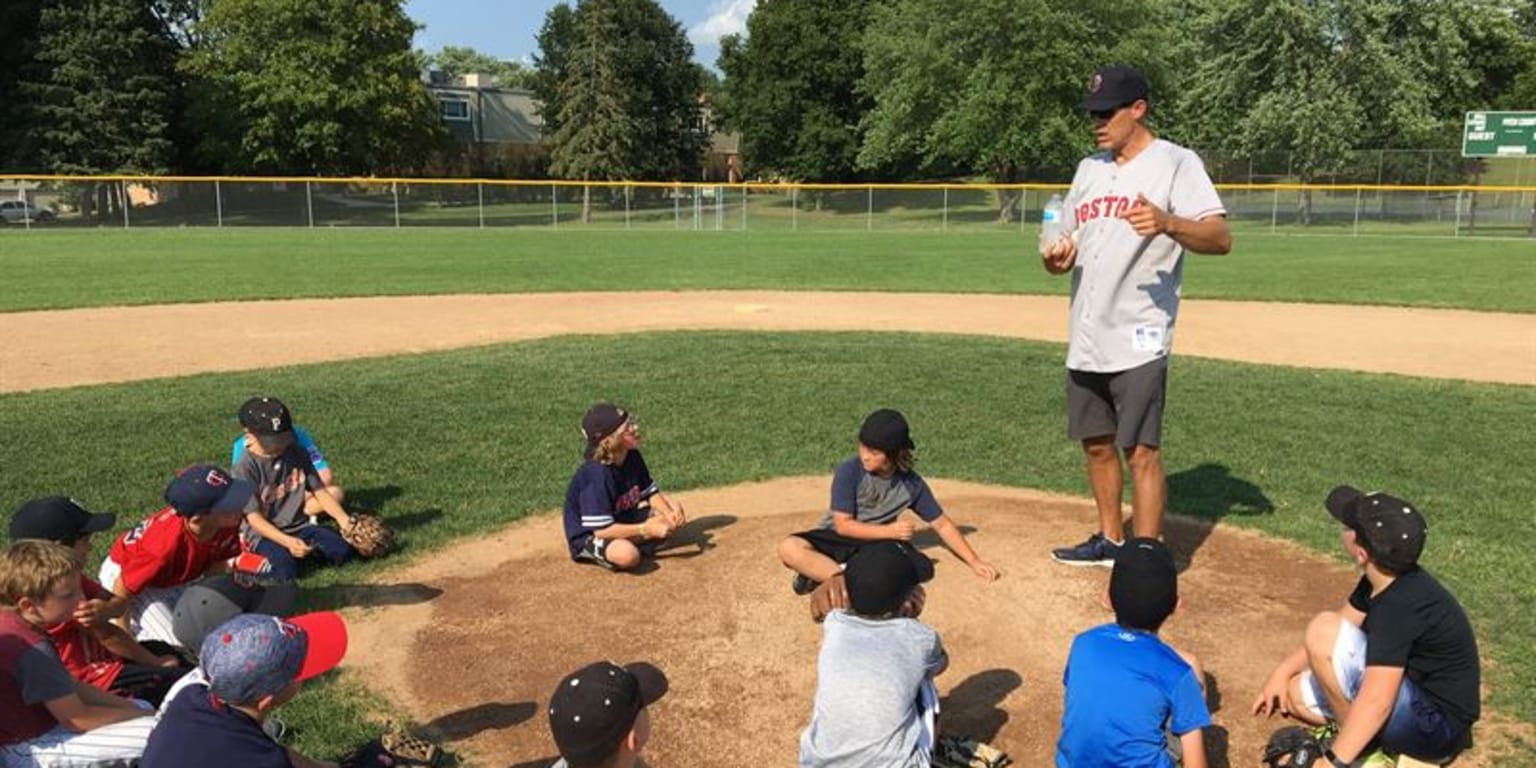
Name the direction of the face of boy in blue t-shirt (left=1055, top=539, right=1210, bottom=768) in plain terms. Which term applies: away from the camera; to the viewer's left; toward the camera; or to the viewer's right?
away from the camera

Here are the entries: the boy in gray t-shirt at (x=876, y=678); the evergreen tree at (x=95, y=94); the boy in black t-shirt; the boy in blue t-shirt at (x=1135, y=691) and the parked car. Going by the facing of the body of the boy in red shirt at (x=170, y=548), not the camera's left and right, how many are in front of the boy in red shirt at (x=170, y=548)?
3

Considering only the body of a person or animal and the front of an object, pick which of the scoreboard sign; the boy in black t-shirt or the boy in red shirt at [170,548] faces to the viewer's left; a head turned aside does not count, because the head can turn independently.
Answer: the boy in black t-shirt

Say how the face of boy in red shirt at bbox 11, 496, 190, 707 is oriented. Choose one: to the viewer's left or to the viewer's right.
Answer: to the viewer's right

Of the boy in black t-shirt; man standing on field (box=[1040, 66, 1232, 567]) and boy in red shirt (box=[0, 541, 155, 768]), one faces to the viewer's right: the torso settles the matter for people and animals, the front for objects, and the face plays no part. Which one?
the boy in red shirt

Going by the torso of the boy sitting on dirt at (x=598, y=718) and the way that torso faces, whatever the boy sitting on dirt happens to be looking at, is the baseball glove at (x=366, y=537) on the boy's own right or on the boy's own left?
on the boy's own left

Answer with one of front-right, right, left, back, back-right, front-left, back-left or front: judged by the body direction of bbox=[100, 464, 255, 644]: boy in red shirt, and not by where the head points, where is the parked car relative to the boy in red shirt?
back-left

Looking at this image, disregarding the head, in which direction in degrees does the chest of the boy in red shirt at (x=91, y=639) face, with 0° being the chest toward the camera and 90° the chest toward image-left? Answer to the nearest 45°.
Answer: approximately 270°

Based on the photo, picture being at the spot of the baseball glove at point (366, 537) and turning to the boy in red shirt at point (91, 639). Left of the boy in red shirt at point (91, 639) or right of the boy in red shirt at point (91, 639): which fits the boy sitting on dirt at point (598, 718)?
left

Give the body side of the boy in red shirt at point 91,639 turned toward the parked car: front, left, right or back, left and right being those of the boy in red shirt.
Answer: left

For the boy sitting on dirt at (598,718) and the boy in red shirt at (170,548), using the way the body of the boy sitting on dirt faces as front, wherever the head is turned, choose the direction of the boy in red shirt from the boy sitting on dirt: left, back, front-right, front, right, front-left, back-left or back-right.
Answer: left

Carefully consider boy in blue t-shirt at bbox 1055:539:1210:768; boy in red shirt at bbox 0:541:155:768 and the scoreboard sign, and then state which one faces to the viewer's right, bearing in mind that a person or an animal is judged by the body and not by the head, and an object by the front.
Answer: the boy in red shirt
